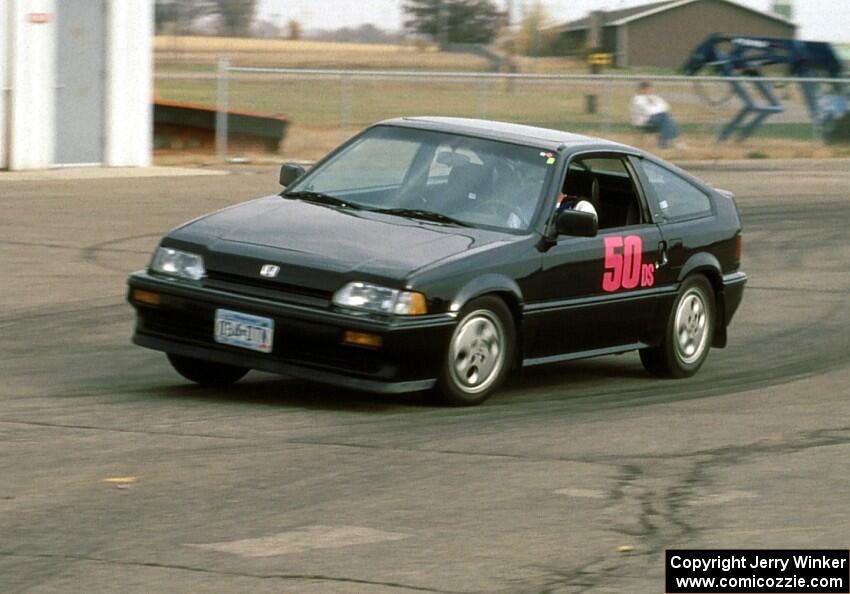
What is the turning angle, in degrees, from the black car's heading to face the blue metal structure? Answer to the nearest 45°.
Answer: approximately 135° to its right

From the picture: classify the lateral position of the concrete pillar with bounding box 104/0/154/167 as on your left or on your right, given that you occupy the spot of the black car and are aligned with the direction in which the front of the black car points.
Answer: on your right

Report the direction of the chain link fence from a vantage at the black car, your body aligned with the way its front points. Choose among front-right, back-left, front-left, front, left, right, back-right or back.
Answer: back-right

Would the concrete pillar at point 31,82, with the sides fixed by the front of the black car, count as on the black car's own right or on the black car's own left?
on the black car's own right

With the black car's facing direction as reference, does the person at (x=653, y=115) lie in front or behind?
behind

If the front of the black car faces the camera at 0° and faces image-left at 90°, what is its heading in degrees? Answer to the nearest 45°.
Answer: approximately 45°
